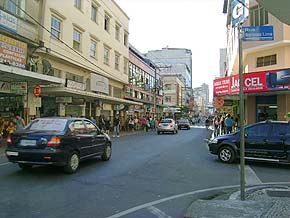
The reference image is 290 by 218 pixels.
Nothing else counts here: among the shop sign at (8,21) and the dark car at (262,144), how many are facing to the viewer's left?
1

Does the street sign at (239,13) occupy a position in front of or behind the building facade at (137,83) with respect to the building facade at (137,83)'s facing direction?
in front

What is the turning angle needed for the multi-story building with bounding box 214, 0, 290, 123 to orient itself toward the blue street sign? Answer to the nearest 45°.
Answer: approximately 45° to its left

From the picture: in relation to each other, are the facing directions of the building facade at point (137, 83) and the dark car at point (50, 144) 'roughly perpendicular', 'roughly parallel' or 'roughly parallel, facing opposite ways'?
roughly perpendicular

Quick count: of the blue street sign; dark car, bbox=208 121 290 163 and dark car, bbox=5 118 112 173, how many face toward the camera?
1

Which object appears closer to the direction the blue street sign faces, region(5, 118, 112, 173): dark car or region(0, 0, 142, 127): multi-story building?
the dark car

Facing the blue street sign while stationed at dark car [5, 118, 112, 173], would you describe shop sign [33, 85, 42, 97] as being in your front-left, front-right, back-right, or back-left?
back-left

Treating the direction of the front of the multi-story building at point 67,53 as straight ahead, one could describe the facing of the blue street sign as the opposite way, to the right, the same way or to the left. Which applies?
to the right

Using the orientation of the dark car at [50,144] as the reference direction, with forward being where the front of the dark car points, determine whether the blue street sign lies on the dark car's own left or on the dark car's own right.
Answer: on the dark car's own right

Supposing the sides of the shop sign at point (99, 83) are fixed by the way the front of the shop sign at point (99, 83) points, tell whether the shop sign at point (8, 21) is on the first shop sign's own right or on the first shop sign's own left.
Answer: on the first shop sign's own right

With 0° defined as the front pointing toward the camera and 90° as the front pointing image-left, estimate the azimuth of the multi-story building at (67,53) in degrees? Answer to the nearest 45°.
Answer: approximately 315°

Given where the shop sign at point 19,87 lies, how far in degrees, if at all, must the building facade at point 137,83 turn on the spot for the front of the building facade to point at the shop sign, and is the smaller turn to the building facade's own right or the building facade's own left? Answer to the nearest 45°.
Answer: approximately 45° to the building facade's own right

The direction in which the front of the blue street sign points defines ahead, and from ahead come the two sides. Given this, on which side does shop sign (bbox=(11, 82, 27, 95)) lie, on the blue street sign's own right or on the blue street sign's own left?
on the blue street sign's own right

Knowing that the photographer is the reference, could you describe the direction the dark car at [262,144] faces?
facing to the left of the viewer
